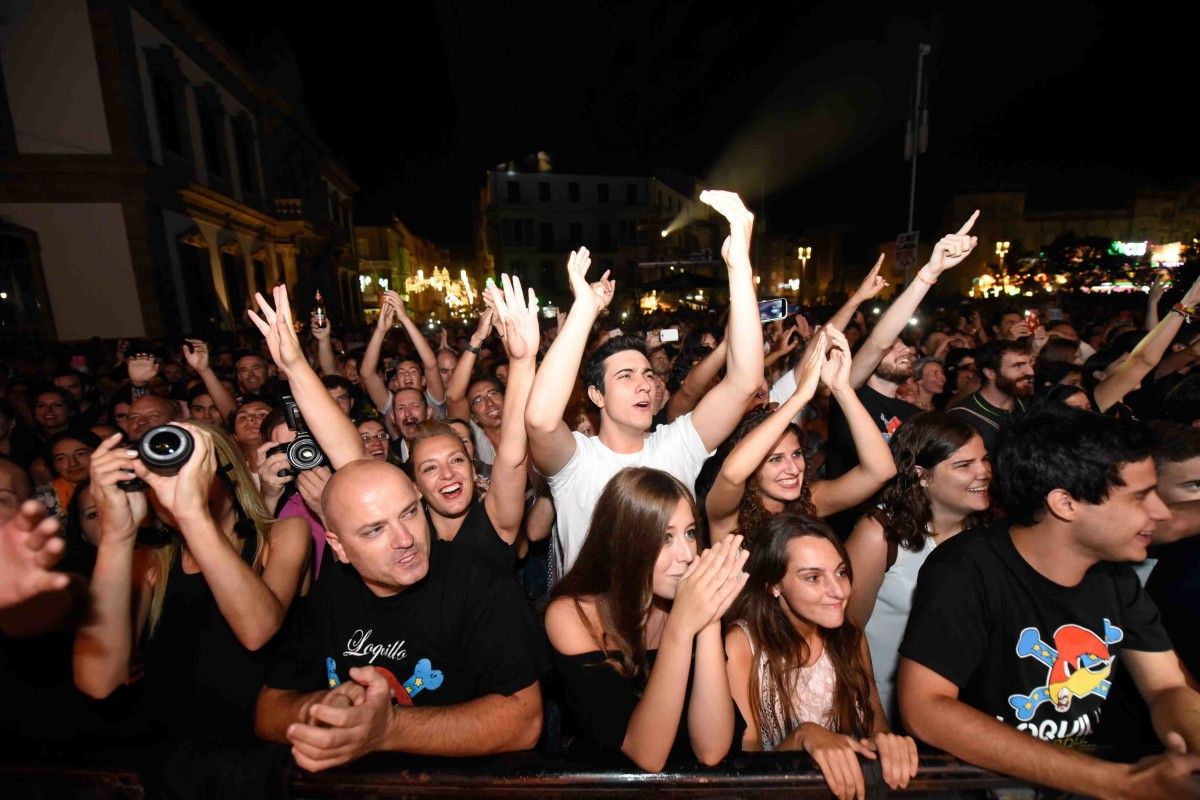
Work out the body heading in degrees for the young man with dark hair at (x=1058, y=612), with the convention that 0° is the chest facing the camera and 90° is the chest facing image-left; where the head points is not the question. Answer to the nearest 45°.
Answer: approximately 315°

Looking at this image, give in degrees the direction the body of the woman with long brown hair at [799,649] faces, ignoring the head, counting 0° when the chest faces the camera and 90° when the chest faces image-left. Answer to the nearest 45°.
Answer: approximately 315°

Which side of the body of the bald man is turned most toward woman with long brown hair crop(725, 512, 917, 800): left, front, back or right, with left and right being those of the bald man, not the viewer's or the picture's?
left

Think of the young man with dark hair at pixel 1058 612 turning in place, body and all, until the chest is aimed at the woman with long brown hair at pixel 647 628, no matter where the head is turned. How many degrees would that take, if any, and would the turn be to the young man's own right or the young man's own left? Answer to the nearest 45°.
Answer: approximately 90° to the young man's own right

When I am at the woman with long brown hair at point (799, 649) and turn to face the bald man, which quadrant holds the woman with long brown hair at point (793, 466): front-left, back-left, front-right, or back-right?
back-right

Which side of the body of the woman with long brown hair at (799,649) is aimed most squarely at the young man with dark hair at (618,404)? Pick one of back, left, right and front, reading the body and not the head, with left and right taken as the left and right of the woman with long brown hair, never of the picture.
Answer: back

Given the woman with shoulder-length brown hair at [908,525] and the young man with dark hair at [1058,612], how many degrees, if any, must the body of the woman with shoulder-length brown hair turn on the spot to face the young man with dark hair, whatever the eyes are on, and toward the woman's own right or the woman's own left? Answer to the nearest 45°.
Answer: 0° — they already face them

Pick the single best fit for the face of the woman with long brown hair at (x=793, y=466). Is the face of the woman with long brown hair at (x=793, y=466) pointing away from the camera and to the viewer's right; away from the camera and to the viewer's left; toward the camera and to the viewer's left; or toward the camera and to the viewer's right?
toward the camera and to the viewer's right

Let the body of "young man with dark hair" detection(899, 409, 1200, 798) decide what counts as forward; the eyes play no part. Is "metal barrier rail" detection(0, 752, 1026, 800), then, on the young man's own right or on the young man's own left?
on the young man's own right

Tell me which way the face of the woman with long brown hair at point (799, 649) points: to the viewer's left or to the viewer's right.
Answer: to the viewer's right

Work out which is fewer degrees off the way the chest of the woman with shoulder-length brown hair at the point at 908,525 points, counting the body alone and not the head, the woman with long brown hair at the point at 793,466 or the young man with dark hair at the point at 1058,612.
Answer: the young man with dark hair

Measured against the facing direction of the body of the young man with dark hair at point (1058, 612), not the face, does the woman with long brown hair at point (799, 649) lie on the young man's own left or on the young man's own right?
on the young man's own right
